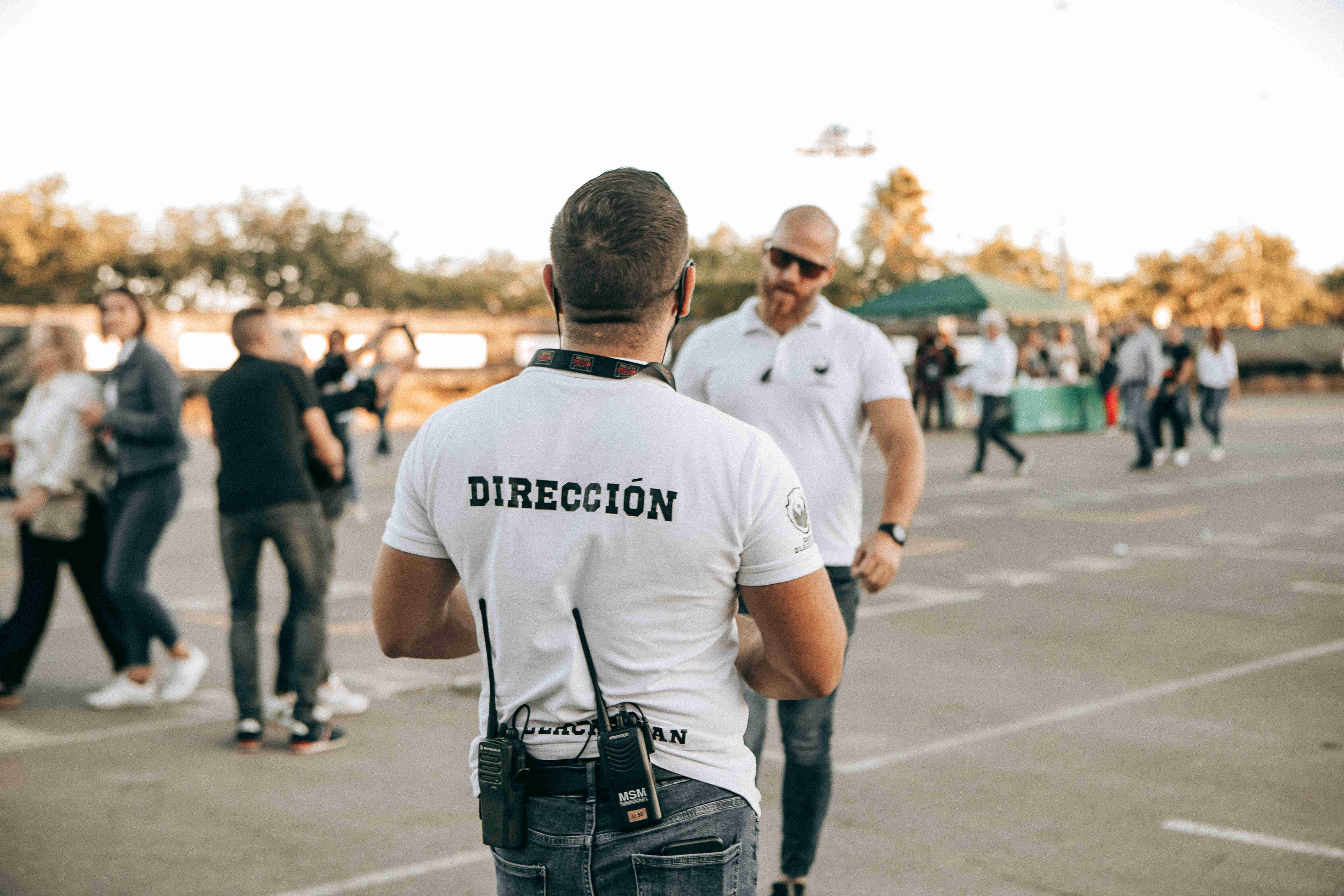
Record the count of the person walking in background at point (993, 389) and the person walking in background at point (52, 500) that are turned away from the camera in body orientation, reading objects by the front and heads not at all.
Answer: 0

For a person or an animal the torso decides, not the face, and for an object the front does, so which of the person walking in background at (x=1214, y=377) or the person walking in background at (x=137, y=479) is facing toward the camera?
the person walking in background at (x=1214, y=377)

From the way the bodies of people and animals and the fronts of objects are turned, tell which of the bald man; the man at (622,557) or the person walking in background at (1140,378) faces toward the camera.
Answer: the bald man

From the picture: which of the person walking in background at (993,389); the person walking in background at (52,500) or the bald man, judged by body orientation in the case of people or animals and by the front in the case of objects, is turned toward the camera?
the bald man

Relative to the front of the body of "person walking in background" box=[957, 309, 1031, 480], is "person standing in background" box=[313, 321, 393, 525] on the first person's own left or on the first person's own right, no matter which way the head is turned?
on the first person's own left

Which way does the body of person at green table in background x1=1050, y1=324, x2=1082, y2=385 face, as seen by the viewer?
toward the camera

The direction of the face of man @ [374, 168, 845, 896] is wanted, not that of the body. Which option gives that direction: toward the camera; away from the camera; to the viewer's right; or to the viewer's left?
away from the camera

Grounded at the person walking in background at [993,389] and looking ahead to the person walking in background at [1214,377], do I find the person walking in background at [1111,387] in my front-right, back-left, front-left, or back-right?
front-left

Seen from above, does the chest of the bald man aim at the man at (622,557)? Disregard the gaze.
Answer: yes

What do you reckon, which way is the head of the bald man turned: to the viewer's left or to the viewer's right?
to the viewer's left
